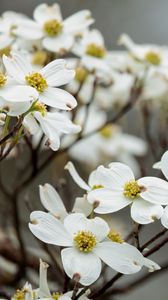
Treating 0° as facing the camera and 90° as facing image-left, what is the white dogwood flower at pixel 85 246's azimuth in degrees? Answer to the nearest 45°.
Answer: approximately 0°

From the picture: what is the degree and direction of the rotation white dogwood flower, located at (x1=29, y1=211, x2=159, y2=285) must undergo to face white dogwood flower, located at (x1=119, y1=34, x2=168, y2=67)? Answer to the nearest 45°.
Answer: approximately 135° to its left

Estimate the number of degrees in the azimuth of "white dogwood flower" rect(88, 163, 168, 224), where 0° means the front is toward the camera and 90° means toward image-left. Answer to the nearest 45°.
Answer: approximately 0°

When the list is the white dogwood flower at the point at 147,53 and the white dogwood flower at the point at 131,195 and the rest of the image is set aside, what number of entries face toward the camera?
2
